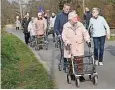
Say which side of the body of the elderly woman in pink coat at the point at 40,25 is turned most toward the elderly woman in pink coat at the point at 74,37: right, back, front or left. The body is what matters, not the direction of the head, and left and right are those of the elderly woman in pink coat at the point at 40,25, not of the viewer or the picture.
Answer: front

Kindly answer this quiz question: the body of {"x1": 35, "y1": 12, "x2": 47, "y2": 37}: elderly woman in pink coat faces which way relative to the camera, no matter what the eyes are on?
toward the camera
